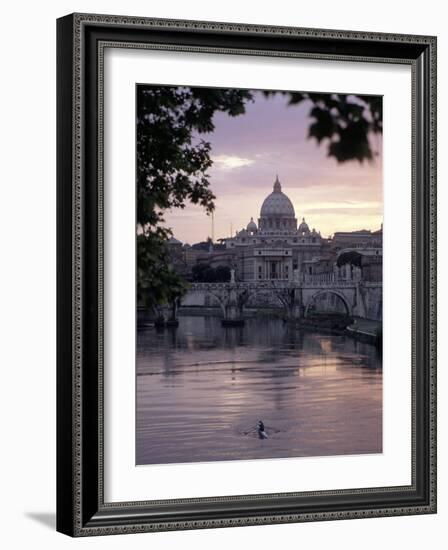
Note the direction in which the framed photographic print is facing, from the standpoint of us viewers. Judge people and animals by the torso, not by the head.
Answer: facing the viewer and to the right of the viewer
